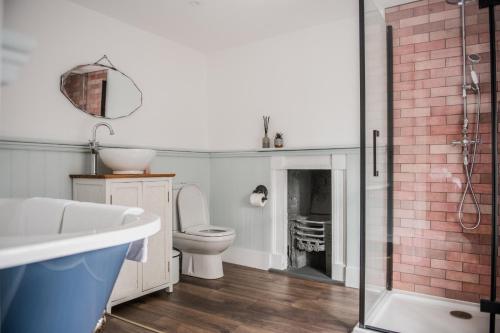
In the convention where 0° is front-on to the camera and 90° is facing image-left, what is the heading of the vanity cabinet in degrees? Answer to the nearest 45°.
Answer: approximately 315°

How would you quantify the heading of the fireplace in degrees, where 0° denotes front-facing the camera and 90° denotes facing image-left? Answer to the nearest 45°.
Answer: approximately 45°

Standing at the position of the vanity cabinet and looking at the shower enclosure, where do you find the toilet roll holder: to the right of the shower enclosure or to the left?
left

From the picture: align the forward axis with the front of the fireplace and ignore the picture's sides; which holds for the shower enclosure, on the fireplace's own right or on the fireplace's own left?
on the fireplace's own left

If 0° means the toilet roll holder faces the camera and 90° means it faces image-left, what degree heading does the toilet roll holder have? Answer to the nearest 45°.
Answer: approximately 45°
